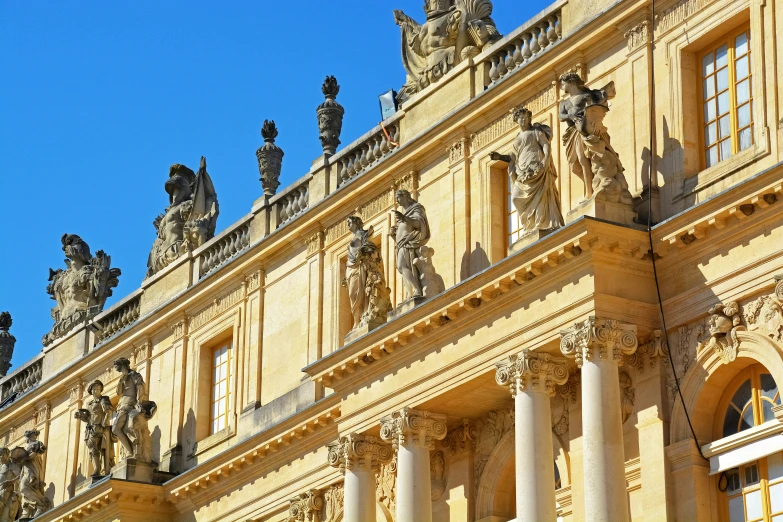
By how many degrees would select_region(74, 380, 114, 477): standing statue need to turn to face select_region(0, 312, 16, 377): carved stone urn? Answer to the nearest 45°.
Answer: approximately 135° to its right

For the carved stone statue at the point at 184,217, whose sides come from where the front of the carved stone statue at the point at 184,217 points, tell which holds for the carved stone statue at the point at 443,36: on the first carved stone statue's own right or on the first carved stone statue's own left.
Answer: on the first carved stone statue's own left

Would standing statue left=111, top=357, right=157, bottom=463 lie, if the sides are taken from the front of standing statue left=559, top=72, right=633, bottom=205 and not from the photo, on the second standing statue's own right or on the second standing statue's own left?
on the second standing statue's own right

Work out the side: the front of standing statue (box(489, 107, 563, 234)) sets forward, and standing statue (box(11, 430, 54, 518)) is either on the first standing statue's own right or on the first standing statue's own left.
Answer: on the first standing statue's own right

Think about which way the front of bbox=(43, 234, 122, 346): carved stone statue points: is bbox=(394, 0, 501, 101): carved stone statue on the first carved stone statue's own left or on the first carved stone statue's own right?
on the first carved stone statue's own left

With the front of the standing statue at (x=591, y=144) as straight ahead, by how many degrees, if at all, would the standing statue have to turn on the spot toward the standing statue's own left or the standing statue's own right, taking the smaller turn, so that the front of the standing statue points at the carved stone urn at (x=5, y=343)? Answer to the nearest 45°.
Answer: approximately 90° to the standing statue's own right

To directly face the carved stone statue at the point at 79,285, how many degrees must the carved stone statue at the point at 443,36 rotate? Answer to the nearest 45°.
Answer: approximately 90° to its right

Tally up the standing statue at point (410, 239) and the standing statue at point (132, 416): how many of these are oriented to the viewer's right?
0

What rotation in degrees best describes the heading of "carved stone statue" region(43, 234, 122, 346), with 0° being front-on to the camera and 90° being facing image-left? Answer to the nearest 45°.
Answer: approximately 45°

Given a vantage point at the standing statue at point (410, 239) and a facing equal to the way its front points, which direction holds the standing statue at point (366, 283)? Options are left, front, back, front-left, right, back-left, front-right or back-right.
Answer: right

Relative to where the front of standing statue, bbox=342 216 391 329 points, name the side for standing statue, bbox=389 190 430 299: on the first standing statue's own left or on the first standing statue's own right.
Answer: on the first standing statue's own left

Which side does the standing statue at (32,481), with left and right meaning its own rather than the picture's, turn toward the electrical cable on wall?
left

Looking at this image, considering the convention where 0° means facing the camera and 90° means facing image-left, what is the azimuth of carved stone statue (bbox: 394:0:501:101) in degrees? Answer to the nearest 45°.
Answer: approximately 45°
